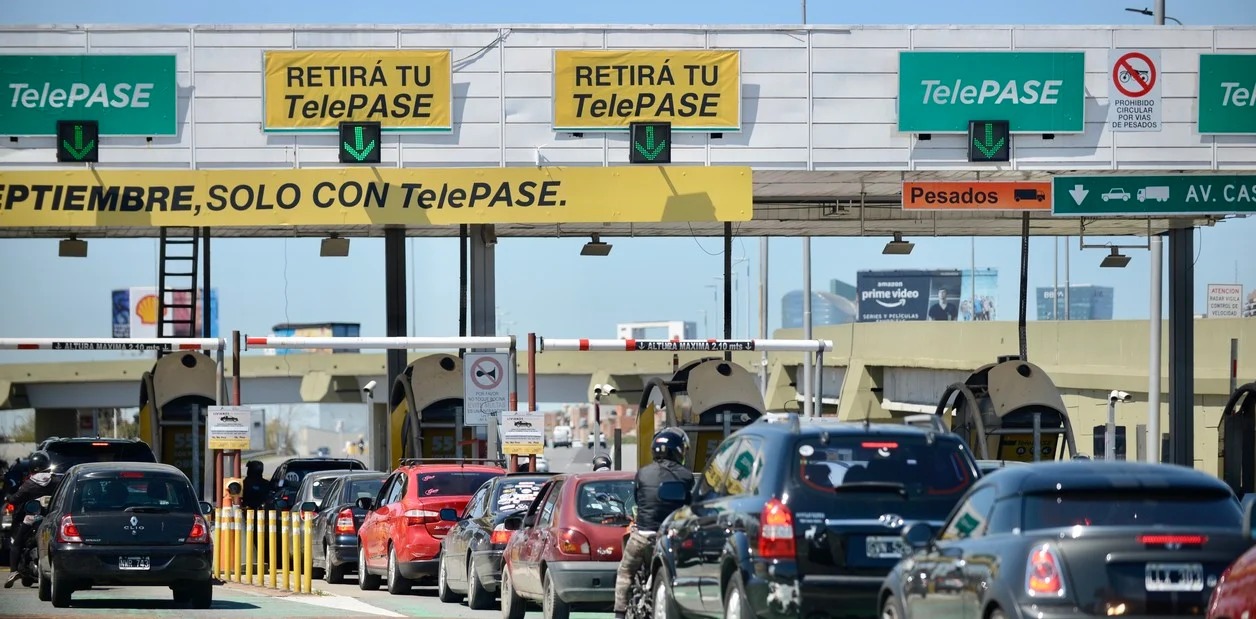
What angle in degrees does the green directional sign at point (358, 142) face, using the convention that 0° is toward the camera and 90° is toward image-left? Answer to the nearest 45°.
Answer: approximately 0°

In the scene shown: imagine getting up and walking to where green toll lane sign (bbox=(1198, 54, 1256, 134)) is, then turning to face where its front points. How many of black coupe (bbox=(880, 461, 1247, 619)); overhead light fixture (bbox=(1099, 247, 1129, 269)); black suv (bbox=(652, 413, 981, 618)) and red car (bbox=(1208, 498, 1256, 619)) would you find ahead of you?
3

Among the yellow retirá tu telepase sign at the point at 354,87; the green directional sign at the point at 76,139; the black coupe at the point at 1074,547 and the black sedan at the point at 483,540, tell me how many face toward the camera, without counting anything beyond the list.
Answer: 2

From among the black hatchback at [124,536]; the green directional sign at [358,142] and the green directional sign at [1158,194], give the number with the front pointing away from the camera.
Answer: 1

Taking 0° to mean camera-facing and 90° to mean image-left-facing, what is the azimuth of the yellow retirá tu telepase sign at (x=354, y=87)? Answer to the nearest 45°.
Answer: approximately 0°

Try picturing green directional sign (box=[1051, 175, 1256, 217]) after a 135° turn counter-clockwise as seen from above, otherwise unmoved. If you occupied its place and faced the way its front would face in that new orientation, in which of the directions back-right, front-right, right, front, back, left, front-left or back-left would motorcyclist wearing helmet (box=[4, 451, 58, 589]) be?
back

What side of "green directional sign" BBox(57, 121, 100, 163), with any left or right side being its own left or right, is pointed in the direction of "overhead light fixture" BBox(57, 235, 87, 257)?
back

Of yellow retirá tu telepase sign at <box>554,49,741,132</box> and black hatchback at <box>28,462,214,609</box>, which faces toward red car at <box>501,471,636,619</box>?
the yellow retirá tu telepase sign
